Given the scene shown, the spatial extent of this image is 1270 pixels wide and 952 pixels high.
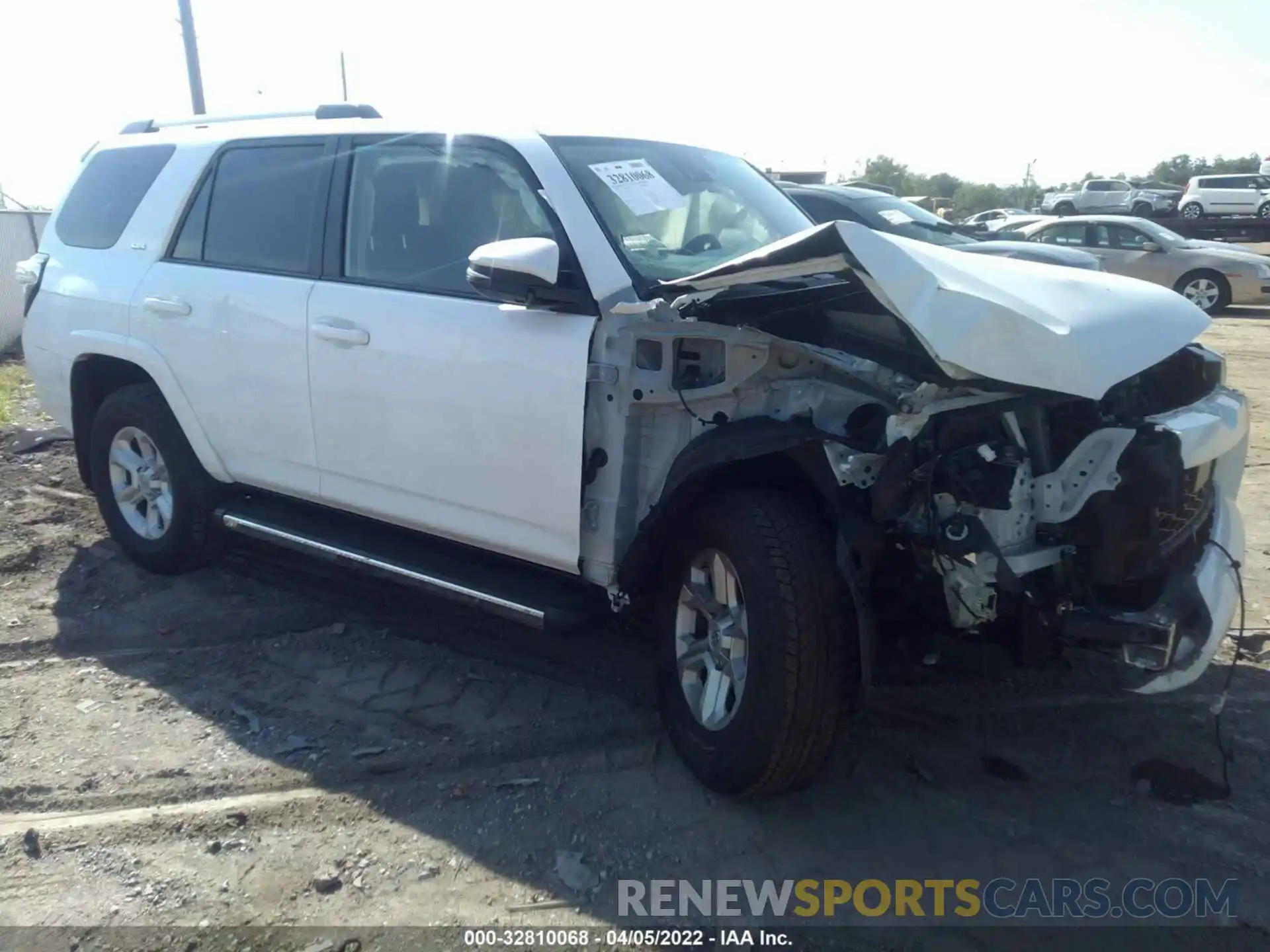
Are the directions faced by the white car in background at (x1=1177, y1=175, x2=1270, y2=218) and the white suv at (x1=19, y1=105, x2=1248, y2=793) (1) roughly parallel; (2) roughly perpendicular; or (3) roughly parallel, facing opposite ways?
roughly parallel

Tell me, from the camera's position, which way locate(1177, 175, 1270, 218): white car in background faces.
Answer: facing to the right of the viewer

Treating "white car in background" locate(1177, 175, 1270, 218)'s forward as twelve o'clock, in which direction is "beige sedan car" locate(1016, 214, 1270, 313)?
The beige sedan car is roughly at 3 o'clock from the white car in background.

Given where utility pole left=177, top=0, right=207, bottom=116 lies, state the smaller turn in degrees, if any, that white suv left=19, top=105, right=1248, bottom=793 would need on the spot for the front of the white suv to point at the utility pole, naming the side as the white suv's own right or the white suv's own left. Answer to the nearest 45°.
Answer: approximately 180°

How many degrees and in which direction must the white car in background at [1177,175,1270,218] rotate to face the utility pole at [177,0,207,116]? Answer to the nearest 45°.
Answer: approximately 135° to its right

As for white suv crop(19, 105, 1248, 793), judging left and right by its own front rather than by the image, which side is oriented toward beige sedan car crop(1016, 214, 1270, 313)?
left

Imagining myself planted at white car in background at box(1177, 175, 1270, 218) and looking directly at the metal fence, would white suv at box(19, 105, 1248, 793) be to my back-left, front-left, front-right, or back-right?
front-left

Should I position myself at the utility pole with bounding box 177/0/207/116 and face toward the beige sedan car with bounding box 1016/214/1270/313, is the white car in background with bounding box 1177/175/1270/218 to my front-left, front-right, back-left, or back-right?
front-left

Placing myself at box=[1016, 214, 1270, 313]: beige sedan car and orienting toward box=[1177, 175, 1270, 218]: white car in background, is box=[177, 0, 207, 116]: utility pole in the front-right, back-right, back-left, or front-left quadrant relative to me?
back-left

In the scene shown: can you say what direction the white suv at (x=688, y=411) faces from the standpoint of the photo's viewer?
facing the viewer and to the right of the viewer

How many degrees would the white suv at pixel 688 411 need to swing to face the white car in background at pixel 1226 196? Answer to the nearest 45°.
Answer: approximately 90° to its left

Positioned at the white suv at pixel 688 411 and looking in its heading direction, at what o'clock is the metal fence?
The metal fence is roughly at 6 o'clock from the white suv.

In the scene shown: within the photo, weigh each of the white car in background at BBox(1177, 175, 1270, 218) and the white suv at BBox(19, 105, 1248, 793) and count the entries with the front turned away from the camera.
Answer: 0
